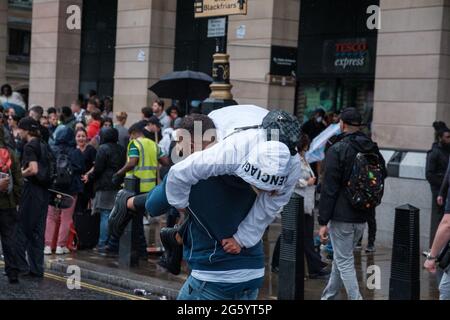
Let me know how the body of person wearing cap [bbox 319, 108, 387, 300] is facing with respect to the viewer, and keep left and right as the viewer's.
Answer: facing away from the viewer and to the left of the viewer

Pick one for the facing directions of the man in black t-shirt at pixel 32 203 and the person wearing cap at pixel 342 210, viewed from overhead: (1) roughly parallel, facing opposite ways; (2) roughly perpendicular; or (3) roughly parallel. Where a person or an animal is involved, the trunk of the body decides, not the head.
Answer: roughly perpendicular

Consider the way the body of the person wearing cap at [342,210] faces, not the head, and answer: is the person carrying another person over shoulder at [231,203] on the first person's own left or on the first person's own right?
on the first person's own left
